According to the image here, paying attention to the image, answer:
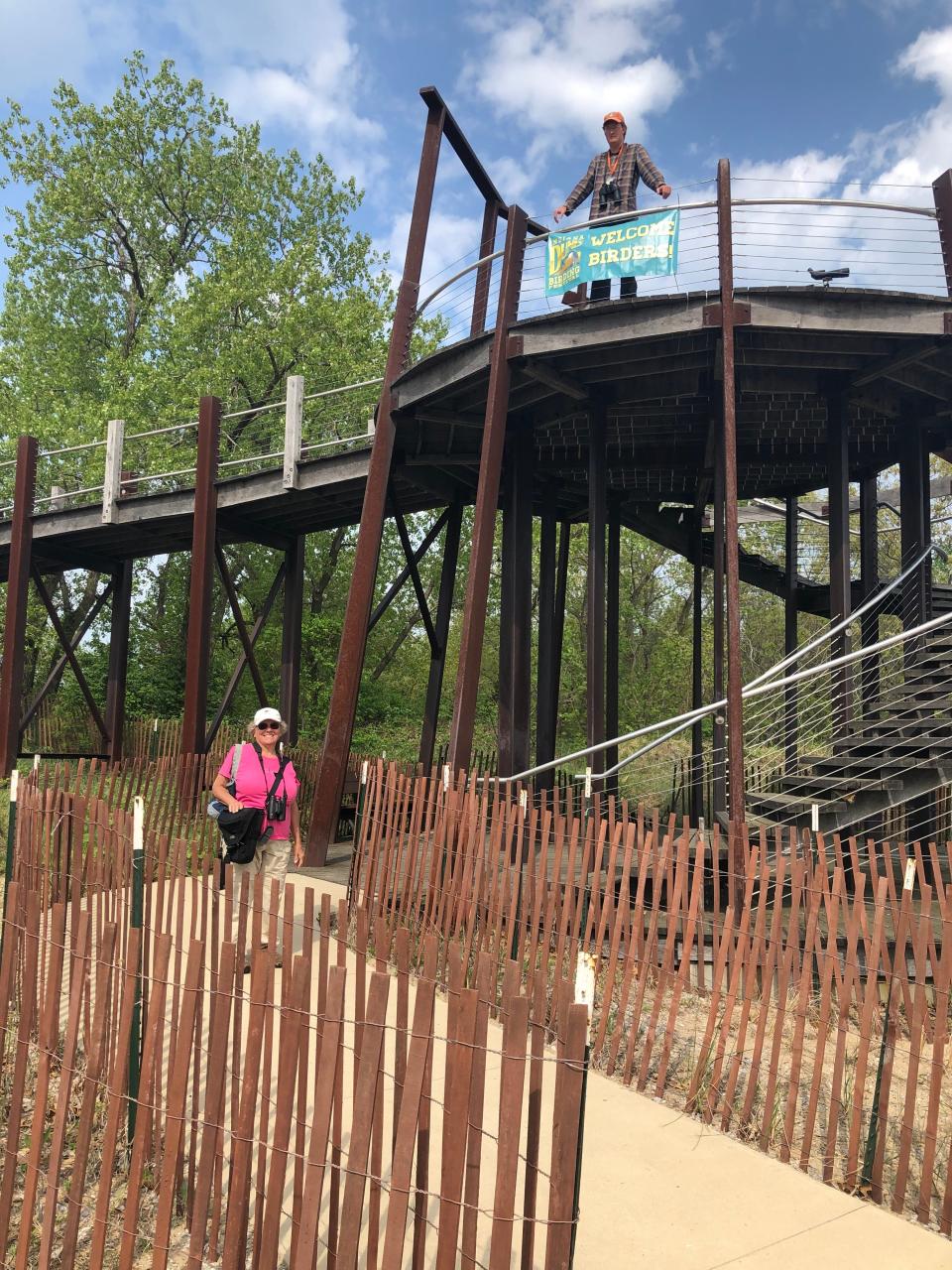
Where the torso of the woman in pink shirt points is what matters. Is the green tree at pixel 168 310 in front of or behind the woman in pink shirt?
behind

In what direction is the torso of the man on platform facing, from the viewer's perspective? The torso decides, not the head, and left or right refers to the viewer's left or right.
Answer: facing the viewer

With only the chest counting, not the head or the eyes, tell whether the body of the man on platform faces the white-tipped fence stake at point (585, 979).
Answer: yes

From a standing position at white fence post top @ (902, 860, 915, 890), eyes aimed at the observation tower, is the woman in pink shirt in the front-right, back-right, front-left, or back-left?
front-left

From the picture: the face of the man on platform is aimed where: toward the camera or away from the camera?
toward the camera

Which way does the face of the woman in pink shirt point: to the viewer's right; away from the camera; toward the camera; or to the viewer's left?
toward the camera

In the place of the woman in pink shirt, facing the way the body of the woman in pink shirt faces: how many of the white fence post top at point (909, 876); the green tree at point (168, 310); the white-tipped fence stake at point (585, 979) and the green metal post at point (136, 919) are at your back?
1

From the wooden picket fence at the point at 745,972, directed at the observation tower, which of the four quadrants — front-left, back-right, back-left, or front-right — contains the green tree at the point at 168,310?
front-left

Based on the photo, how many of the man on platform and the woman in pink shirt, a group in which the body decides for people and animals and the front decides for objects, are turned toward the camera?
2

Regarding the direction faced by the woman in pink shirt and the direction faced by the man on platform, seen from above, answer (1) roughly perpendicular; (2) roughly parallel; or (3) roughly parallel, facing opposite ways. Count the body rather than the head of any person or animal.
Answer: roughly parallel
